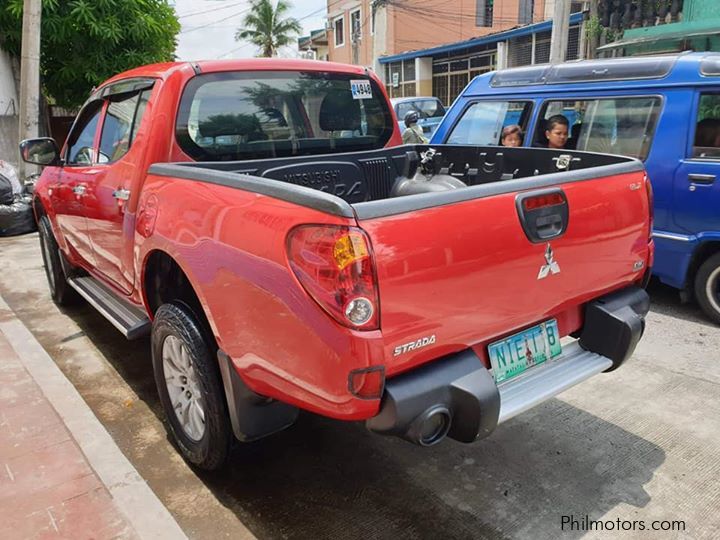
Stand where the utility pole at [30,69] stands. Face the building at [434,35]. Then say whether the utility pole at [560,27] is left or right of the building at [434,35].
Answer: right

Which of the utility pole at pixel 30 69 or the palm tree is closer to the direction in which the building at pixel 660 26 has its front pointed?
the utility pole

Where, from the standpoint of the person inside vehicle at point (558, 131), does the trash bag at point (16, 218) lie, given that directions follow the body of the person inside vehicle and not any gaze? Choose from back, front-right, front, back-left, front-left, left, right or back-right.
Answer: back-right

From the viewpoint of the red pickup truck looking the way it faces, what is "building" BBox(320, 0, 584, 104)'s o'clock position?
The building is roughly at 2 o'clock from the red pickup truck.

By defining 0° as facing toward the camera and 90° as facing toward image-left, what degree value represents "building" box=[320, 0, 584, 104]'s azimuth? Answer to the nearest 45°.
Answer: approximately 45°

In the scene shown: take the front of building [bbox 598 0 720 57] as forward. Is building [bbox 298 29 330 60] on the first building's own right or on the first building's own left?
on the first building's own right

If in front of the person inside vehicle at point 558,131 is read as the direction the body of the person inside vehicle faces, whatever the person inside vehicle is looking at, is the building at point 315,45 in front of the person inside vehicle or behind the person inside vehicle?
behind

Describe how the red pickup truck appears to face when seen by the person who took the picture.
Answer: facing away from the viewer and to the left of the viewer

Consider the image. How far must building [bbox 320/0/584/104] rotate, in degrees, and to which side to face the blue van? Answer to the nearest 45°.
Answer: approximately 45° to its left

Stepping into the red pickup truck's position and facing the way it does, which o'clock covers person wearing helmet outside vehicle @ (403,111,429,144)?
The person wearing helmet outside vehicle is roughly at 2 o'clock from the red pickup truck.

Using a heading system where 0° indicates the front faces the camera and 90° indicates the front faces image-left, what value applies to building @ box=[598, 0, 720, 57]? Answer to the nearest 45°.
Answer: approximately 45°
